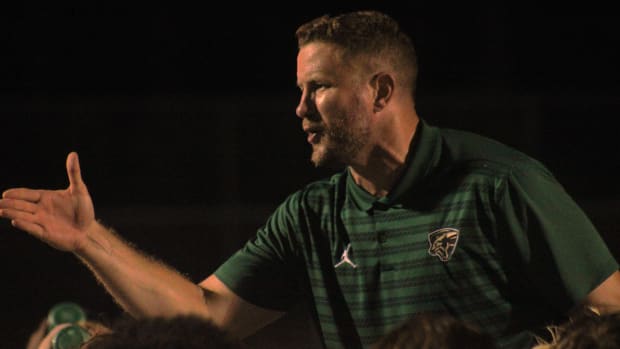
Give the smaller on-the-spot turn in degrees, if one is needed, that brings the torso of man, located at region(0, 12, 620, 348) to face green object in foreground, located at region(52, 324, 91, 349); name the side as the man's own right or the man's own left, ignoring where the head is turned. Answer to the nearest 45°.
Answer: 0° — they already face it

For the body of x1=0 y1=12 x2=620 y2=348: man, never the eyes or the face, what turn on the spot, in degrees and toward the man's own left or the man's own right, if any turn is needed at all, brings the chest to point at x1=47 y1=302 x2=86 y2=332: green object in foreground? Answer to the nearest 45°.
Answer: approximately 45° to the man's own right

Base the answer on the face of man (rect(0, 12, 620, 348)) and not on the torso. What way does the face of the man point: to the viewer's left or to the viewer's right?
to the viewer's left

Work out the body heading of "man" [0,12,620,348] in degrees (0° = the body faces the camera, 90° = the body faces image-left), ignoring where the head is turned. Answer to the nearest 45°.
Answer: approximately 45°
